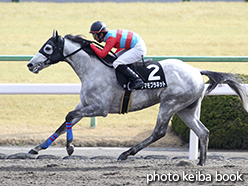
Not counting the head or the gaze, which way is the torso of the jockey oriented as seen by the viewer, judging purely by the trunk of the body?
to the viewer's left

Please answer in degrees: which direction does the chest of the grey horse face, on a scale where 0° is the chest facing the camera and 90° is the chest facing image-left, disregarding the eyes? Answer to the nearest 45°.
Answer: approximately 90°
